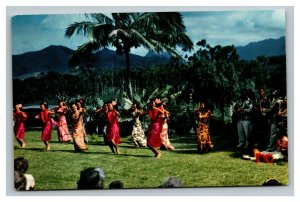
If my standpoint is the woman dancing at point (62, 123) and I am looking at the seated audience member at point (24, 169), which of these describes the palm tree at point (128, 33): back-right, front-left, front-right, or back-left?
back-left

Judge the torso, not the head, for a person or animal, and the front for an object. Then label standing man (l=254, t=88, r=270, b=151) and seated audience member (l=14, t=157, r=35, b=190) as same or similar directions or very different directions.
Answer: very different directions

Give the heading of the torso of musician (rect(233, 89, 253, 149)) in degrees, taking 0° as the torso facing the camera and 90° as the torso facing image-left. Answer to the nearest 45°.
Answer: approximately 45°

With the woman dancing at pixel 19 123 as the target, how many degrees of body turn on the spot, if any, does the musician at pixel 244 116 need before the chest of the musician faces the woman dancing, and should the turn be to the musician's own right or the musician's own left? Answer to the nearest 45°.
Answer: approximately 45° to the musician's own right

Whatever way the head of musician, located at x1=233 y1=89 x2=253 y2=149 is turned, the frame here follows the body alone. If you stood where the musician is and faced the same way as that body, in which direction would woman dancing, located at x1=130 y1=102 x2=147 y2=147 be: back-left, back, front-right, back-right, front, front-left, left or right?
front-right

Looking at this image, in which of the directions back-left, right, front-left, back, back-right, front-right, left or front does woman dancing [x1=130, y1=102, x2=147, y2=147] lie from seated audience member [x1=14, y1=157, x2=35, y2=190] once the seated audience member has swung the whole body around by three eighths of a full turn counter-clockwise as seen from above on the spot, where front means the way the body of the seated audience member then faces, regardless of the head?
back-right

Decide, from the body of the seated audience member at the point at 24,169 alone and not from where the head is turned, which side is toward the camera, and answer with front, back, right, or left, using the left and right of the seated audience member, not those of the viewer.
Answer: back

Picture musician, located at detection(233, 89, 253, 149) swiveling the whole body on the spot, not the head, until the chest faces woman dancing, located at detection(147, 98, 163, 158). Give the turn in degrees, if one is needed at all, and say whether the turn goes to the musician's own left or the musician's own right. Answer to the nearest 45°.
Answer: approximately 45° to the musician's own right
